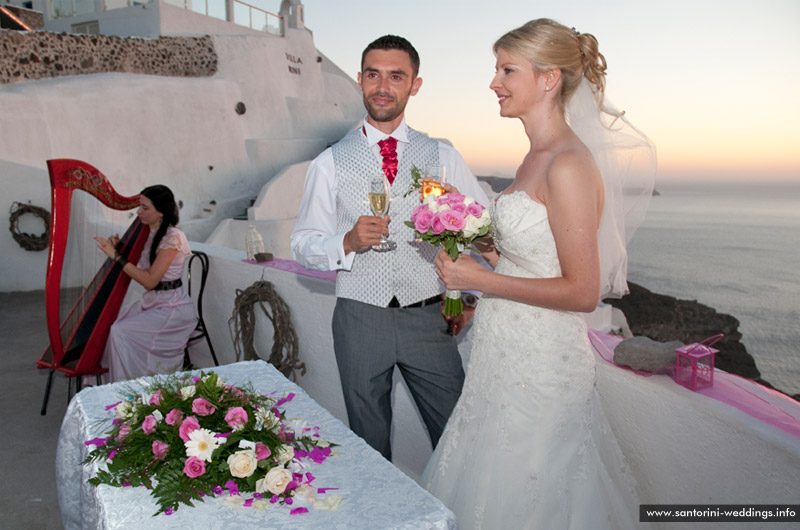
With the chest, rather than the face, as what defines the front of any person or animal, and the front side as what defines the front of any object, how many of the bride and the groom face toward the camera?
1

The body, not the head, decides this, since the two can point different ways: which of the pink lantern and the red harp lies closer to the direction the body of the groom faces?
the pink lantern

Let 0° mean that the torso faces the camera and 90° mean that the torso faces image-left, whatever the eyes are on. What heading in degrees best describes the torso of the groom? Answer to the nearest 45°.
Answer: approximately 0°

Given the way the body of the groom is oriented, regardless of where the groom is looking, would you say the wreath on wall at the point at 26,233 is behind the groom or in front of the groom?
behind

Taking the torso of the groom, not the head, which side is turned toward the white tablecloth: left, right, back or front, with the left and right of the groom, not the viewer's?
front

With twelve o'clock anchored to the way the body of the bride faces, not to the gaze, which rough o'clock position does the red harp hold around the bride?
The red harp is roughly at 1 o'clock from the bride.

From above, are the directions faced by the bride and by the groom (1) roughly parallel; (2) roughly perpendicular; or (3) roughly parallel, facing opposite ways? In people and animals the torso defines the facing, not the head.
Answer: roughly perpendicular

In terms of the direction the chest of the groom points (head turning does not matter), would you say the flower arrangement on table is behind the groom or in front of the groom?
in front

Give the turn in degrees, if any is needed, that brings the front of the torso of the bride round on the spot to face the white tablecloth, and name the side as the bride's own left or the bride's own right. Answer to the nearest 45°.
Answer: approximately 45° to the bride's own left

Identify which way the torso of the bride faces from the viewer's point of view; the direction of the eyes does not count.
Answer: to the viewer's left
